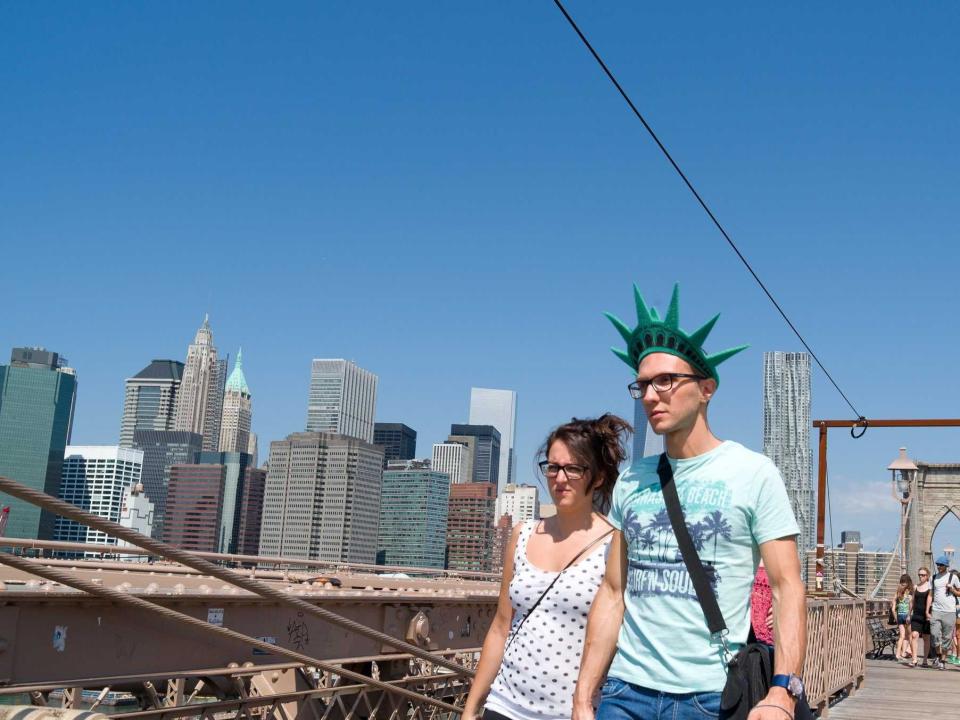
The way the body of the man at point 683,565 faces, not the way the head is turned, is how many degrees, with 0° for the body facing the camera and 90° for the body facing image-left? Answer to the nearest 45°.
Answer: approximately 45°

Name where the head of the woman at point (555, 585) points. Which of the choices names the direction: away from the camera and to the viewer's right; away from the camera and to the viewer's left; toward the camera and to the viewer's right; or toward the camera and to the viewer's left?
toward the camera and to the viewer's left

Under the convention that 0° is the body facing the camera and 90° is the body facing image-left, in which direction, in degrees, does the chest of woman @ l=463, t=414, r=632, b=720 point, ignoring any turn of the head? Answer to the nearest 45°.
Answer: approximately 45°

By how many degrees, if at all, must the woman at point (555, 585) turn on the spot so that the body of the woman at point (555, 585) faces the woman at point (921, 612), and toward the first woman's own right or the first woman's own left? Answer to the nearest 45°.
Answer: approximately 180°

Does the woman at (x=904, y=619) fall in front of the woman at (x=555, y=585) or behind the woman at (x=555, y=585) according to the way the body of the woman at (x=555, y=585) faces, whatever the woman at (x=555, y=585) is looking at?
behind

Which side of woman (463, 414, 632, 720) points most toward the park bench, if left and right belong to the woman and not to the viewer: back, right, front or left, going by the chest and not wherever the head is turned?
back

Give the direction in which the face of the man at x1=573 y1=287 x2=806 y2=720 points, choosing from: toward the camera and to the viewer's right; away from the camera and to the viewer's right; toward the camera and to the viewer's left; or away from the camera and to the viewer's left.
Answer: toward the camera and to the viewer's left

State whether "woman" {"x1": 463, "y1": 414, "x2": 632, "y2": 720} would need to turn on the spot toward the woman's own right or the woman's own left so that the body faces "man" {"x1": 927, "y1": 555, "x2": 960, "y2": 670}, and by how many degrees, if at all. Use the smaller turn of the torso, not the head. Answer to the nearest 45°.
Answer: approximately 180°
